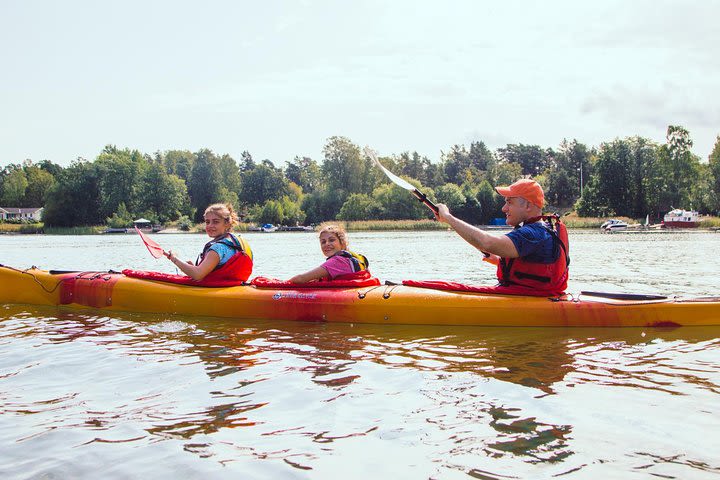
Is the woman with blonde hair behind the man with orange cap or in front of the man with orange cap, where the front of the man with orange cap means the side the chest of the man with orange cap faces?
in front

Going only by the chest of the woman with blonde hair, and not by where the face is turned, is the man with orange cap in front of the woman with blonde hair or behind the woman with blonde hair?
behind

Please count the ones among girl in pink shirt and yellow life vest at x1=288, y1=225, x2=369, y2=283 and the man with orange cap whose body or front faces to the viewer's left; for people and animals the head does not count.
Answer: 2

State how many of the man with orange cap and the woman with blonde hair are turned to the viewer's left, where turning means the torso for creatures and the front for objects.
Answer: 2

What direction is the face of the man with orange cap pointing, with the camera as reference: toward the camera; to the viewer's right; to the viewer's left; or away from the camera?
to the viewer's left

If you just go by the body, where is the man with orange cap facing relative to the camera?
to the viewer's left

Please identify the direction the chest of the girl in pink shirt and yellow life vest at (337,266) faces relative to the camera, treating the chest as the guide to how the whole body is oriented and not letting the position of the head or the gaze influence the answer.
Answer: to the viewer's left

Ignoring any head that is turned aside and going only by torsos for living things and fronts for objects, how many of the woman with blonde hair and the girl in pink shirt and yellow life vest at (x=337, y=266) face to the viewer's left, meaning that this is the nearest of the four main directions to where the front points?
2

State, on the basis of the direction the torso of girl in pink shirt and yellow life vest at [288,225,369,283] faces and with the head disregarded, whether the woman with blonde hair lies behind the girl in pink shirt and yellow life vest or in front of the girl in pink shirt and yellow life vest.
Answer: in front

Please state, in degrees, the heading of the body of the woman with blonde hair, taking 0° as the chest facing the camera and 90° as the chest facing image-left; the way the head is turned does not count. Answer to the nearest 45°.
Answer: approximately 90°

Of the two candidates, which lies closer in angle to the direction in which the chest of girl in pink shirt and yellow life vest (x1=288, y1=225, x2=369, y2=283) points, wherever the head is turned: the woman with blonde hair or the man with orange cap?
the woman with blonde hair
